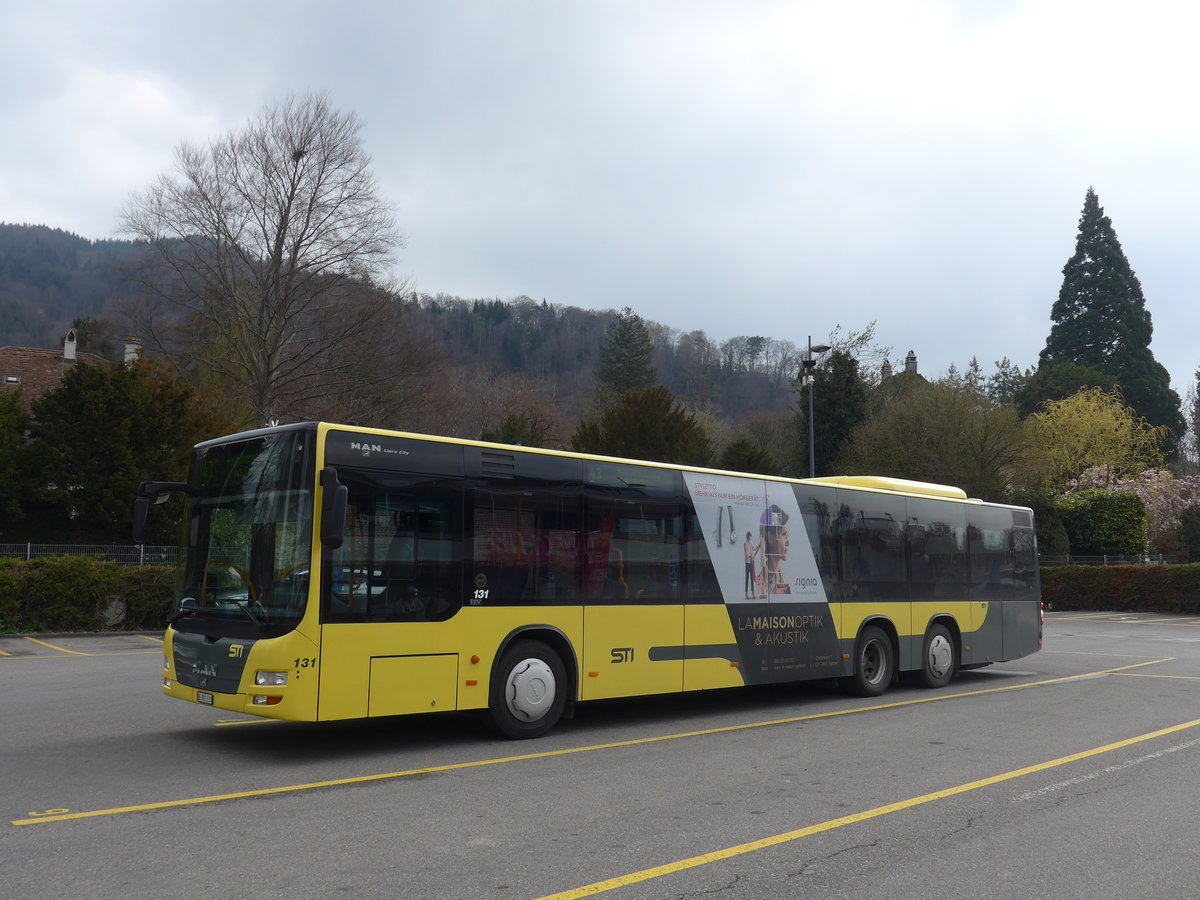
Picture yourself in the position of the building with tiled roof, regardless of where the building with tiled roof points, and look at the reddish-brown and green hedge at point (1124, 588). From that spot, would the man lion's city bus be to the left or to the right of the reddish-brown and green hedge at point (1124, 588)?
right

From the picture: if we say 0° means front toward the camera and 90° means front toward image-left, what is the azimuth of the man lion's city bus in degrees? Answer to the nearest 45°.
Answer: approximately 45°

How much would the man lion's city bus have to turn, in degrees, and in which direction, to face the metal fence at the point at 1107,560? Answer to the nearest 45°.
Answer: approximately 180°

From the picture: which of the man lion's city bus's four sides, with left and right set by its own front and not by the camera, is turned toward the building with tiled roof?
right

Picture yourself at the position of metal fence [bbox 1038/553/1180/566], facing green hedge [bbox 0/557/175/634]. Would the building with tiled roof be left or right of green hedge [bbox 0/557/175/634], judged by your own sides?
right

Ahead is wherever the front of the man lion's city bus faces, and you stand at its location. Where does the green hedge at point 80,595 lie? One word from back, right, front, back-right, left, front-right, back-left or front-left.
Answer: right

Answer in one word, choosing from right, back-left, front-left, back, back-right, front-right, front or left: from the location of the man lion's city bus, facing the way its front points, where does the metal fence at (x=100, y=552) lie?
right

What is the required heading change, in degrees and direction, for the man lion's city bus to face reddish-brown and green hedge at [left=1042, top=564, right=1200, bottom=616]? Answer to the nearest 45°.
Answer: approximately 180°
